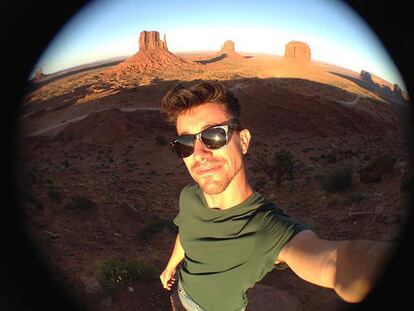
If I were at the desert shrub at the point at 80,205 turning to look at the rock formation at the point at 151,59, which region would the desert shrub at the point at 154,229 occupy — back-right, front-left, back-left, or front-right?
back-right

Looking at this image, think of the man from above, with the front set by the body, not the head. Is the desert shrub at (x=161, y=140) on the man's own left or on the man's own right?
on the man's own right

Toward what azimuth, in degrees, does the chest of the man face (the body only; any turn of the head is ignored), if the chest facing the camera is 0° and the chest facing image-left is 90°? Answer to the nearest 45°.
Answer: approximately 45°

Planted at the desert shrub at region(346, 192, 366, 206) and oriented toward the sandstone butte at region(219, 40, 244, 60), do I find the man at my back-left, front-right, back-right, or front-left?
back-left

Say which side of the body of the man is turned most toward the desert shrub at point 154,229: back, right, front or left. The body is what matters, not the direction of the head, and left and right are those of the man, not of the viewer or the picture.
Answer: right

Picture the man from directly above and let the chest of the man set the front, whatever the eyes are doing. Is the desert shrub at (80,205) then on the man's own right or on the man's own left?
on the man's own right

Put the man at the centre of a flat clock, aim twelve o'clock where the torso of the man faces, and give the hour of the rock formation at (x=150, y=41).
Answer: The rock formation is roughly at 4 o'clock from the man.

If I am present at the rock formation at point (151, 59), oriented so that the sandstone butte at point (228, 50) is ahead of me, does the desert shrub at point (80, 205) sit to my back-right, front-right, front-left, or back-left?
back-right
